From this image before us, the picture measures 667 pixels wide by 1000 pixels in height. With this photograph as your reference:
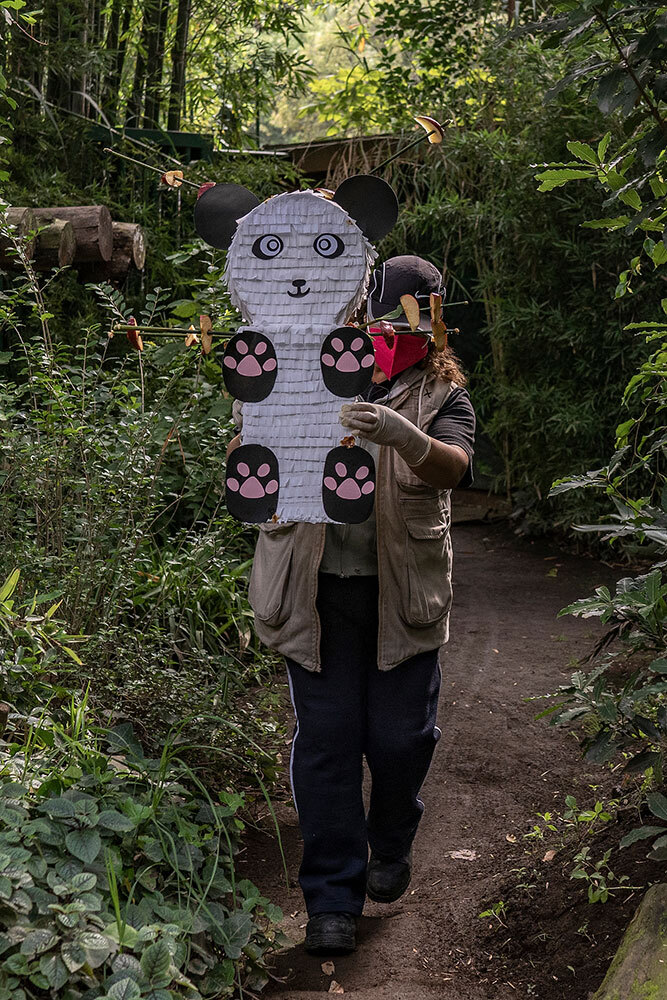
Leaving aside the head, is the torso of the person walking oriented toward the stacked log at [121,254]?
no

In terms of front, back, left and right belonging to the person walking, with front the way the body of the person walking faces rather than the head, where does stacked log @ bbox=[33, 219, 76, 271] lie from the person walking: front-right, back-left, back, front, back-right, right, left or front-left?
back-right

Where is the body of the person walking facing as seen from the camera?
toward the camera

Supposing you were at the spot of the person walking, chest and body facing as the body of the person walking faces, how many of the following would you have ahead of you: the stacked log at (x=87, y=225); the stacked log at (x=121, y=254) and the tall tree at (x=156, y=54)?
0

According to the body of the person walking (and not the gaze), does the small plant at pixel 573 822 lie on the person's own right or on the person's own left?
on the person's own left

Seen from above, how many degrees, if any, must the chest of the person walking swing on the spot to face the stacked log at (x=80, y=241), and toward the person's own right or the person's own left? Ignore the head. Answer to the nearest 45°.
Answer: approximately 135° to the person's own right

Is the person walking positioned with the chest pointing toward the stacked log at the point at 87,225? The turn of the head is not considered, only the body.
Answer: no

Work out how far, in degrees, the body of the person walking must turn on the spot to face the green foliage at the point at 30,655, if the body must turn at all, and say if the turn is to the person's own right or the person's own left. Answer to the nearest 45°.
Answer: approximately 90° to the person's own right

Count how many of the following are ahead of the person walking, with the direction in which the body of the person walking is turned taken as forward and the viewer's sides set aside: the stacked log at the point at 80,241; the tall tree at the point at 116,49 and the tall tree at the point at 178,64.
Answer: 0

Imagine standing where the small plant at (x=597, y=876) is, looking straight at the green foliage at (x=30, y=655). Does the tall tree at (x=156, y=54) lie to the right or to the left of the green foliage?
right

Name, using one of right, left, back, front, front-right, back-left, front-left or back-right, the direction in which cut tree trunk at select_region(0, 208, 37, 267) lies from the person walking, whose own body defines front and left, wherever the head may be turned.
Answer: back-right

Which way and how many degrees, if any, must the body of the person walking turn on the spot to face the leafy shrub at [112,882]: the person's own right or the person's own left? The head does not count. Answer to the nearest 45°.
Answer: approximately 45° to the person's own right

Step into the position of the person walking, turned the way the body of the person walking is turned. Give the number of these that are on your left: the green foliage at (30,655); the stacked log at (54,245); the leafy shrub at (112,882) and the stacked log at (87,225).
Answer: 0

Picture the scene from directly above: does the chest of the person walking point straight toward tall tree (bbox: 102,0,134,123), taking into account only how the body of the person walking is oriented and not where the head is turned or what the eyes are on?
no
